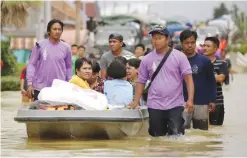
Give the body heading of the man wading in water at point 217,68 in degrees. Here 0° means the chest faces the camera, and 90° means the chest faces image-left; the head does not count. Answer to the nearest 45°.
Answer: approximately 45°

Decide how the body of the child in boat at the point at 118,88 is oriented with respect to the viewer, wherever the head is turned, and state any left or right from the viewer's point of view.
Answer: facing away from the viewer

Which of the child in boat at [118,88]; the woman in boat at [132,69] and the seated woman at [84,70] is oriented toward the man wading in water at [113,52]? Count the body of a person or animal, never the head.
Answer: the child in boat at [118,88]

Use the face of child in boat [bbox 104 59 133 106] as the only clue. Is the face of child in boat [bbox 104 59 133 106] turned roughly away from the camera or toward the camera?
away from the camera

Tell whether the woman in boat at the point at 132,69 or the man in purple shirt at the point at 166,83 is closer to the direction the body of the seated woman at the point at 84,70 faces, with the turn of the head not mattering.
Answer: the man in purple shirt

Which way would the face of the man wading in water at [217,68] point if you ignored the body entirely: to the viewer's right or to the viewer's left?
to the viewer's left

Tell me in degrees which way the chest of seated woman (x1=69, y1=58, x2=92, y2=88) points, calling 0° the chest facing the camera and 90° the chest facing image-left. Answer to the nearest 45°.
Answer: approximately 315°
